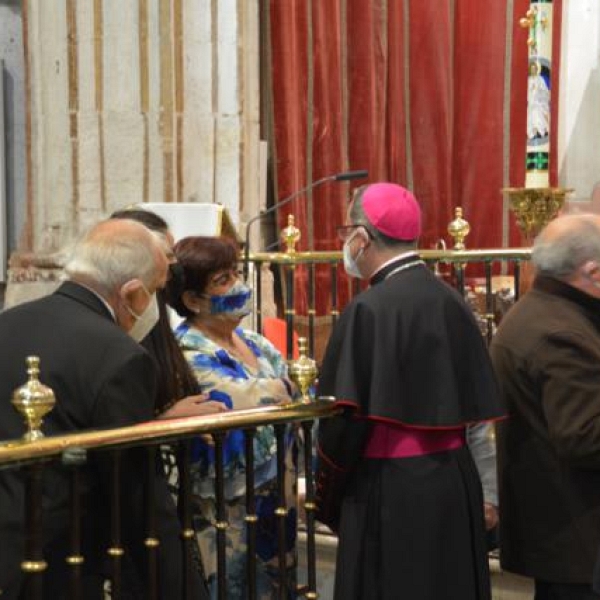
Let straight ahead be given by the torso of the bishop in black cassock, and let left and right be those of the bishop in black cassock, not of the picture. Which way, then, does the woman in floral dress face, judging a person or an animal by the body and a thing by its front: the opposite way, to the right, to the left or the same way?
the opposite way

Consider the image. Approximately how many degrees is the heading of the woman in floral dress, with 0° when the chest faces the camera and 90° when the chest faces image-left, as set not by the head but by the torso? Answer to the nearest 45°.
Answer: approximately 315°

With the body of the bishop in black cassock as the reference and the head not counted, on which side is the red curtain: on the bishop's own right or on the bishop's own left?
on the bishop's own right

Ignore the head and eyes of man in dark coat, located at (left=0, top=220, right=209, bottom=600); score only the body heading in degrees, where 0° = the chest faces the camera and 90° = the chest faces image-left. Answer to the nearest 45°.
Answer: approximately 225°

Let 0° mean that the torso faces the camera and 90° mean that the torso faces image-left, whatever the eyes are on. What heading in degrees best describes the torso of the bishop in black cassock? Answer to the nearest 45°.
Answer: approximately 135°

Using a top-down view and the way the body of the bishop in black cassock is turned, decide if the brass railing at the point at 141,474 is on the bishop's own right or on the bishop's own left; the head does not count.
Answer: on the bishop's own left

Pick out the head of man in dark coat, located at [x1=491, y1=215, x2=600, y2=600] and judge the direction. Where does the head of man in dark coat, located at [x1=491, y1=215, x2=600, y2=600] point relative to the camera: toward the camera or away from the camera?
away from the camera
